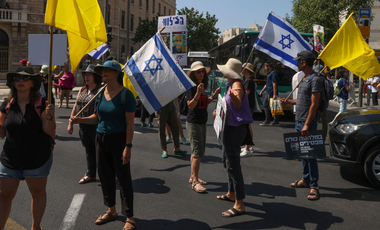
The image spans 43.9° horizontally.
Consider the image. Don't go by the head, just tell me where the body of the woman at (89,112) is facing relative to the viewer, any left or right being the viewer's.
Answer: facing the viewer and to the left of the viewer

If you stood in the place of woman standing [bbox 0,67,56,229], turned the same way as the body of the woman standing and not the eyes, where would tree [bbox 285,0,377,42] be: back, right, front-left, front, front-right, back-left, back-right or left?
back-left

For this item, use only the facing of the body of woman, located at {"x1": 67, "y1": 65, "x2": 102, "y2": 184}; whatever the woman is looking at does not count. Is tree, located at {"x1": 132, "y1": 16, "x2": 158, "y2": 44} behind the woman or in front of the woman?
behind

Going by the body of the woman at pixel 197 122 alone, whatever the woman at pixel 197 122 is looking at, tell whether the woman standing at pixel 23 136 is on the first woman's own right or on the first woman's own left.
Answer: on the first woman's own right

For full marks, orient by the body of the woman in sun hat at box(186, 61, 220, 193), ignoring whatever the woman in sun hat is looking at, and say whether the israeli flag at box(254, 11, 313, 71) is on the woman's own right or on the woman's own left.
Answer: on the woman's own left

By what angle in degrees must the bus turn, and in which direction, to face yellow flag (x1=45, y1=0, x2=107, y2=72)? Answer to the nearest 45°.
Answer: approximately 45° to its right

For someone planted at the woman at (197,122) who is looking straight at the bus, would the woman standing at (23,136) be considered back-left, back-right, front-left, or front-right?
back-left
